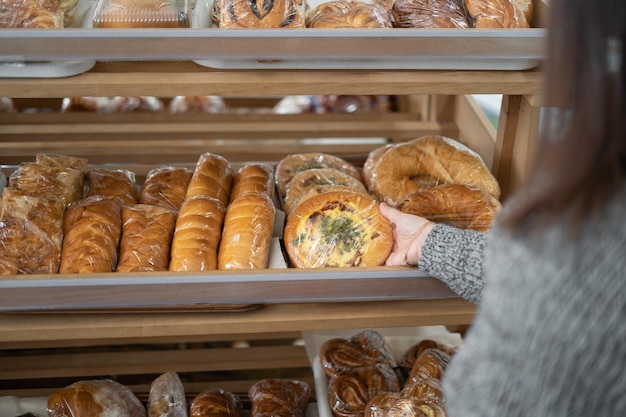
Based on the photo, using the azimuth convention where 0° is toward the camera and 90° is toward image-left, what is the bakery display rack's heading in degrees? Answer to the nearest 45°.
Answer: approximately 0°
